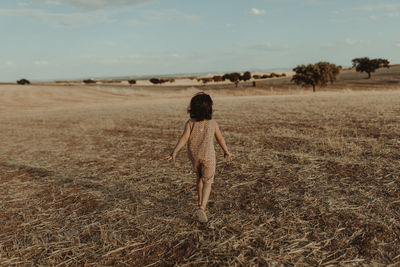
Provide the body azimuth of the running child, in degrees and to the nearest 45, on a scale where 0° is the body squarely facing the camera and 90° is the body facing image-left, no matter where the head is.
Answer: approximately 180°

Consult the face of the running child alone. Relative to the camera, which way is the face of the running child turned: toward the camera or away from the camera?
away from the camera
